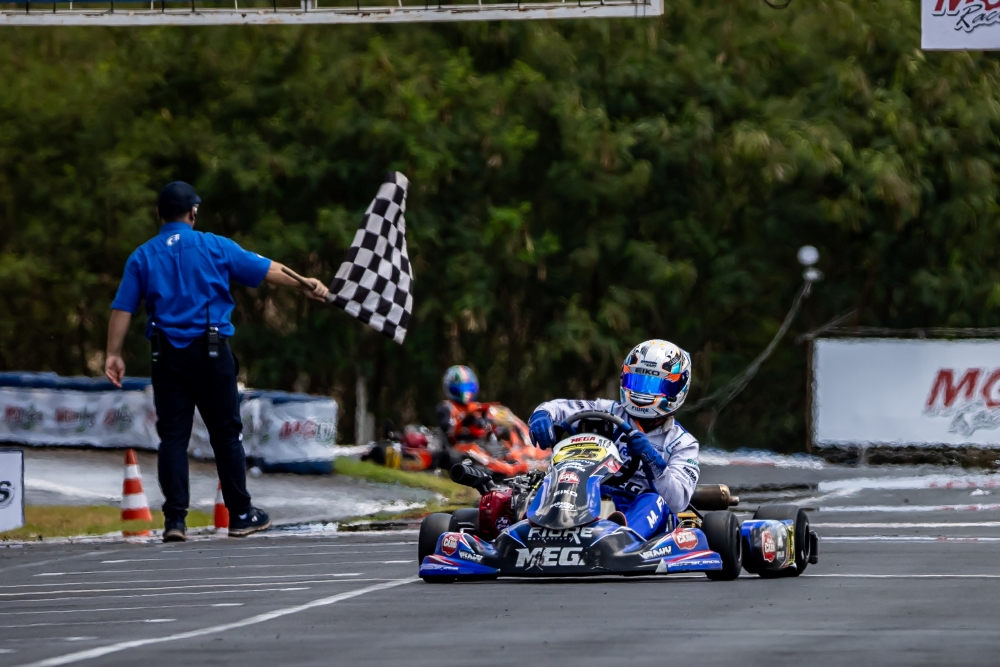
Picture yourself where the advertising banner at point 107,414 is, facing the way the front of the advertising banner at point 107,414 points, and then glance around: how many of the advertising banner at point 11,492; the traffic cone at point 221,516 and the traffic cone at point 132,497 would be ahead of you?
3

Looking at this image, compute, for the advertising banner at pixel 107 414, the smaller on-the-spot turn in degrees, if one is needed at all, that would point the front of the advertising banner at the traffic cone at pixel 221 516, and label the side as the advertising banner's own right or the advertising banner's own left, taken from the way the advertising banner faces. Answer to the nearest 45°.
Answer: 0° — it already faces it

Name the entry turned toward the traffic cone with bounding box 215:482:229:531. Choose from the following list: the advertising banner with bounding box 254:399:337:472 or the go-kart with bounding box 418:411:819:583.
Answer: the advertising banner

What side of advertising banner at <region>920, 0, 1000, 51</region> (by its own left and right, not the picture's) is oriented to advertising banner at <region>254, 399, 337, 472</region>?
right

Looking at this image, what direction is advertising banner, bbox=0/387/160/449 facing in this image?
toward the camera

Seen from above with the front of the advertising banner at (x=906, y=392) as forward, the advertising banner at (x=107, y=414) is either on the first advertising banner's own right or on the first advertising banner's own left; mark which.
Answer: on the first advertising banner's own right

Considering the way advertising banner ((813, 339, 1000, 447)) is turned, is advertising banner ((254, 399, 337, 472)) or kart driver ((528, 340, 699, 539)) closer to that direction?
the kart driver

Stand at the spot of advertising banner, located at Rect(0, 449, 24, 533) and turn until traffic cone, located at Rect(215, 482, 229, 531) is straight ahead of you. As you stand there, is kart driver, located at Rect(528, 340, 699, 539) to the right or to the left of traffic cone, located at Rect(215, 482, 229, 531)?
right

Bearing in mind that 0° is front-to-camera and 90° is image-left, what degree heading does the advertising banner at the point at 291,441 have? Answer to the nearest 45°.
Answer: approximately 0°

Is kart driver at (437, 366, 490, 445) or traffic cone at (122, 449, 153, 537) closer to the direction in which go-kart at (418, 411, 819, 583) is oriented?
the traffic cone

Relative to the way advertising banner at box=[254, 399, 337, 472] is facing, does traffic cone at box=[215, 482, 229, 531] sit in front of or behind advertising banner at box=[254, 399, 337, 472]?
in front

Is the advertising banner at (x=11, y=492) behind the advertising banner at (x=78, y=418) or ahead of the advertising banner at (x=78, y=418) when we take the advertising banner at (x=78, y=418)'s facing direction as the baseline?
ahead

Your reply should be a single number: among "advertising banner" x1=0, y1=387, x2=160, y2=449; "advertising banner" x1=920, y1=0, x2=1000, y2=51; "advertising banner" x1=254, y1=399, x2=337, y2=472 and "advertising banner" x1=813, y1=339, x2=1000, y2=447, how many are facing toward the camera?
4
